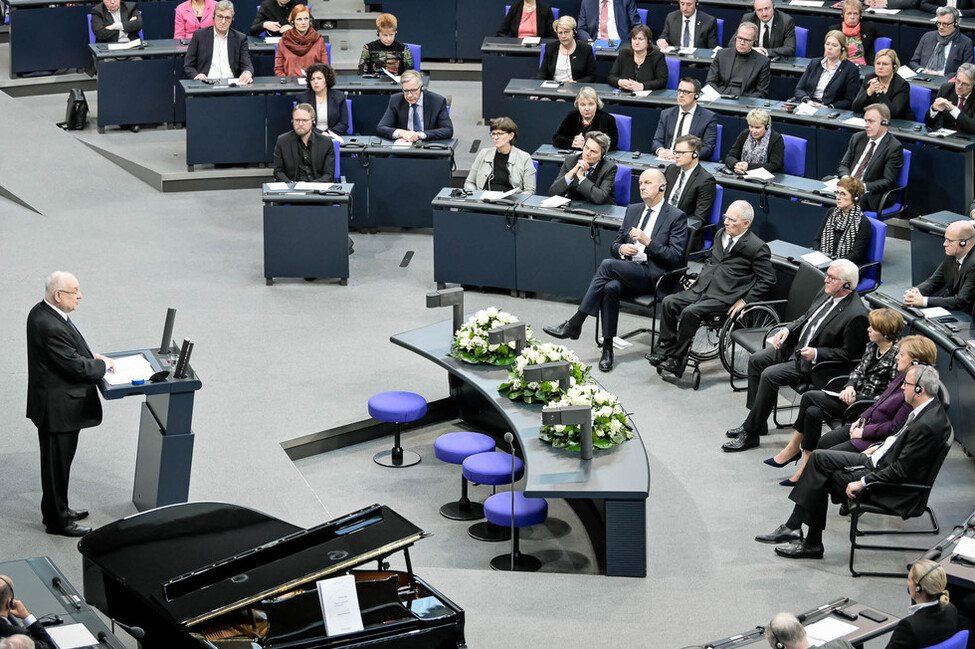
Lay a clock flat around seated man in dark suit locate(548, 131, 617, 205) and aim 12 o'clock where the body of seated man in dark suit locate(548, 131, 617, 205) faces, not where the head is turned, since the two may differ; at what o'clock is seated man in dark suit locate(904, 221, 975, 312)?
seated man in dark suit locate(904, 221, 975, 312) is roughly at 9 o'clock from seated man in dark suit locate(548, 131, 617, 205).

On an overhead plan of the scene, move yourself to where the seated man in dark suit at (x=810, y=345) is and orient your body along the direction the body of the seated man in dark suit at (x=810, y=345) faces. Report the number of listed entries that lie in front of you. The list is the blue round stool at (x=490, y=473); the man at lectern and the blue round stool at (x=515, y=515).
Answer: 3

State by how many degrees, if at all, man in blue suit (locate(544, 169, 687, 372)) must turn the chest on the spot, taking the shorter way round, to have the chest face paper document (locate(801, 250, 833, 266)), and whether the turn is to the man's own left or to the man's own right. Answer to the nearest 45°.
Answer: approximately 135° to the man's own left

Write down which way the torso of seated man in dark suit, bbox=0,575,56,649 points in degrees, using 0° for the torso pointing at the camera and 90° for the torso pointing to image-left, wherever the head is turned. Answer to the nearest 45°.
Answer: approximately 225°

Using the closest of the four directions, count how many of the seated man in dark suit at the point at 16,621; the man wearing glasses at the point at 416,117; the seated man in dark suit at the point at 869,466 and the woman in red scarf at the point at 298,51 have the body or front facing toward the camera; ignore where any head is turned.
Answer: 2

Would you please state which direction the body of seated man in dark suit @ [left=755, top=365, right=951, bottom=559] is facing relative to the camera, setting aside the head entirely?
to the viewer's left

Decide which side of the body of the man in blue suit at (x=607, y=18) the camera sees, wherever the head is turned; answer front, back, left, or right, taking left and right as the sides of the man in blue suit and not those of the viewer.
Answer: front

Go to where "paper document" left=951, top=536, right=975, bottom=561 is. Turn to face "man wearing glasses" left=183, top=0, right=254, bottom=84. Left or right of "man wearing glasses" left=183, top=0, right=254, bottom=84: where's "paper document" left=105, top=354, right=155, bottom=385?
left

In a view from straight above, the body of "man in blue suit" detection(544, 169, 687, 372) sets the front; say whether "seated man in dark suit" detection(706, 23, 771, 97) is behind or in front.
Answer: behind

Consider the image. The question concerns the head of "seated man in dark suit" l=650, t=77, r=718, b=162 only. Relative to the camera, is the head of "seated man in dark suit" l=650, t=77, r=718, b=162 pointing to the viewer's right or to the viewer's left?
to the viewer's left

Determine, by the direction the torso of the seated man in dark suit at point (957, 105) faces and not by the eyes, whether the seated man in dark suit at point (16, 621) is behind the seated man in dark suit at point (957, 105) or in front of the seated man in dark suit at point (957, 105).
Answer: in front

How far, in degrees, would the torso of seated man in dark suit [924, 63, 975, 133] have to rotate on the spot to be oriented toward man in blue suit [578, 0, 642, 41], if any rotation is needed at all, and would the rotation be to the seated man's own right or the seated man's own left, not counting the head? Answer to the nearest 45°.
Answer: approximately 90° to the seated man's own right

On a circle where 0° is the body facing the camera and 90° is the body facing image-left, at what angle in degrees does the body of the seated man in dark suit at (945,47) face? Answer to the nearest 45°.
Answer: approximately 45°

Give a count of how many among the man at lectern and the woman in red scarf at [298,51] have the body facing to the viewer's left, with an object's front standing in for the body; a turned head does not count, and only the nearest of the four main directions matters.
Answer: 0

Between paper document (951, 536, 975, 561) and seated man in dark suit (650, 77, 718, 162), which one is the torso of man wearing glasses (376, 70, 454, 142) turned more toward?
the paper document
